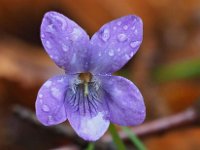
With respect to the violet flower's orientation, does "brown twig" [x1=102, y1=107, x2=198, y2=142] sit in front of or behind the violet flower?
behind

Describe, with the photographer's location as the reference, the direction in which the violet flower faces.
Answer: facing the viewer
